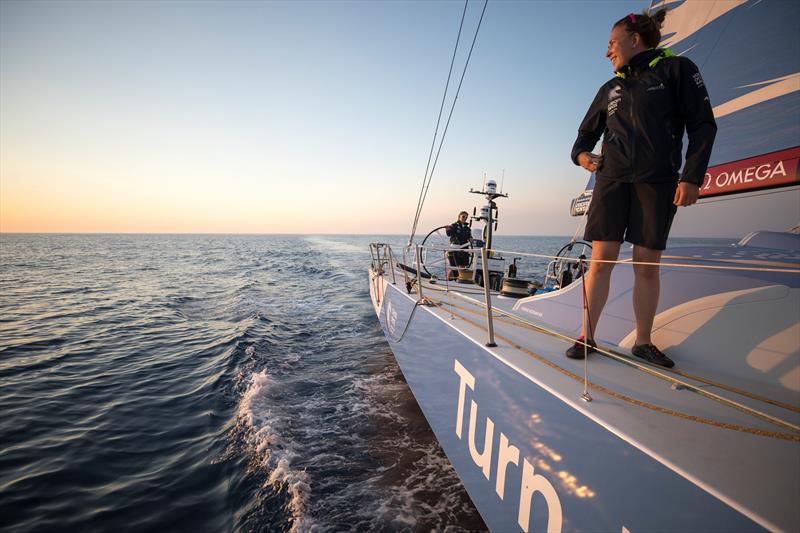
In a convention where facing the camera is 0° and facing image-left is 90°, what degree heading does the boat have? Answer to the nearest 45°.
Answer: approximately 315°
